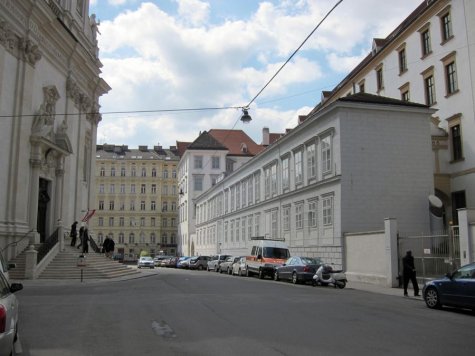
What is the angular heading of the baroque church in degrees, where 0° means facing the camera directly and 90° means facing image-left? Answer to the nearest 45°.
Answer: approximately 315°

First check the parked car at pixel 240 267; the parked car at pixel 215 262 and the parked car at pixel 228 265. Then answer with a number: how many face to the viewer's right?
0

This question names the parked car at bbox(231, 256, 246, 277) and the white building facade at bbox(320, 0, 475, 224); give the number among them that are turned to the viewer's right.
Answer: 0

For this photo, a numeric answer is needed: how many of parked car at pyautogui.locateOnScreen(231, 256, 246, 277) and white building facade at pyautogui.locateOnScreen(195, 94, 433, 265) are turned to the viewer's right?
0

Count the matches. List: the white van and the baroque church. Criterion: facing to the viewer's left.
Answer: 0

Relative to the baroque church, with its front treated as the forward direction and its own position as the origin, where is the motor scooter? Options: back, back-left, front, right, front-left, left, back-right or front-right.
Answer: front

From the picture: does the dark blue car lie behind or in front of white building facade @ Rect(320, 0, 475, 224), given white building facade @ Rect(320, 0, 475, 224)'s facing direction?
in front

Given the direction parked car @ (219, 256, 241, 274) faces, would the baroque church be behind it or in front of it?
in front

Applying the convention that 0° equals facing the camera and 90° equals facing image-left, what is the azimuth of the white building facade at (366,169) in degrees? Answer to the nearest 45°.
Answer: approximately 45°

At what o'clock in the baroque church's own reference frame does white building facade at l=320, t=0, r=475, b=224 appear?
The white building facade is roughly at 11 o'clock from the baroque church.

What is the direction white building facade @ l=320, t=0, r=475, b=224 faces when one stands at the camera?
facing the viewer and to the left of the viewer

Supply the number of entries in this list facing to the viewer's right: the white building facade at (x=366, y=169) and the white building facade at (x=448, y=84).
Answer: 0

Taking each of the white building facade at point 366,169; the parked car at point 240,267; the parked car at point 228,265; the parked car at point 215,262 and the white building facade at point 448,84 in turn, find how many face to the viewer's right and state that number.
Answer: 0

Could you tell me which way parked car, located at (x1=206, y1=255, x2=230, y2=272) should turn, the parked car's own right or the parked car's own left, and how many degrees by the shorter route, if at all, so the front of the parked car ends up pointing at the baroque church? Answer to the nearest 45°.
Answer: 0° — it already faces it
